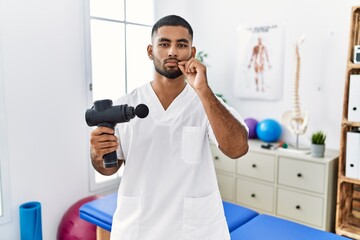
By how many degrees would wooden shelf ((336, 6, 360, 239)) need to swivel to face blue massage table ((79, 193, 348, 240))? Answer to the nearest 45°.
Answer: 0° — it already faces it

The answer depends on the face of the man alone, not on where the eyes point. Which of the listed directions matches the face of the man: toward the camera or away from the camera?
toward the camera

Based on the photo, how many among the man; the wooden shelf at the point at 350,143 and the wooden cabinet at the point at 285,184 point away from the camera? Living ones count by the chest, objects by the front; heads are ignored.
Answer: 0

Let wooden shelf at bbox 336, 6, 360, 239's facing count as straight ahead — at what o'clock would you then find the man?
The man is roughly at 11 o'clock from the wooden shelf.

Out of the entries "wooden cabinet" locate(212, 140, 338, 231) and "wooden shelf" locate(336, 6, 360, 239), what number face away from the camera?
0

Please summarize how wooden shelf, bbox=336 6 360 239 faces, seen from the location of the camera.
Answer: facing the viewer and to the left of the viewer

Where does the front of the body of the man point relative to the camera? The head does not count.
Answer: toward the camera

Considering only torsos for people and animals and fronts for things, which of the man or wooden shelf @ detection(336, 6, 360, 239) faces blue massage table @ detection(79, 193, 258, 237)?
the wooden shelf

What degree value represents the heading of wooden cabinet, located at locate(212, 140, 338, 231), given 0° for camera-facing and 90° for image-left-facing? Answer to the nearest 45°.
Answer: approximately 45°
